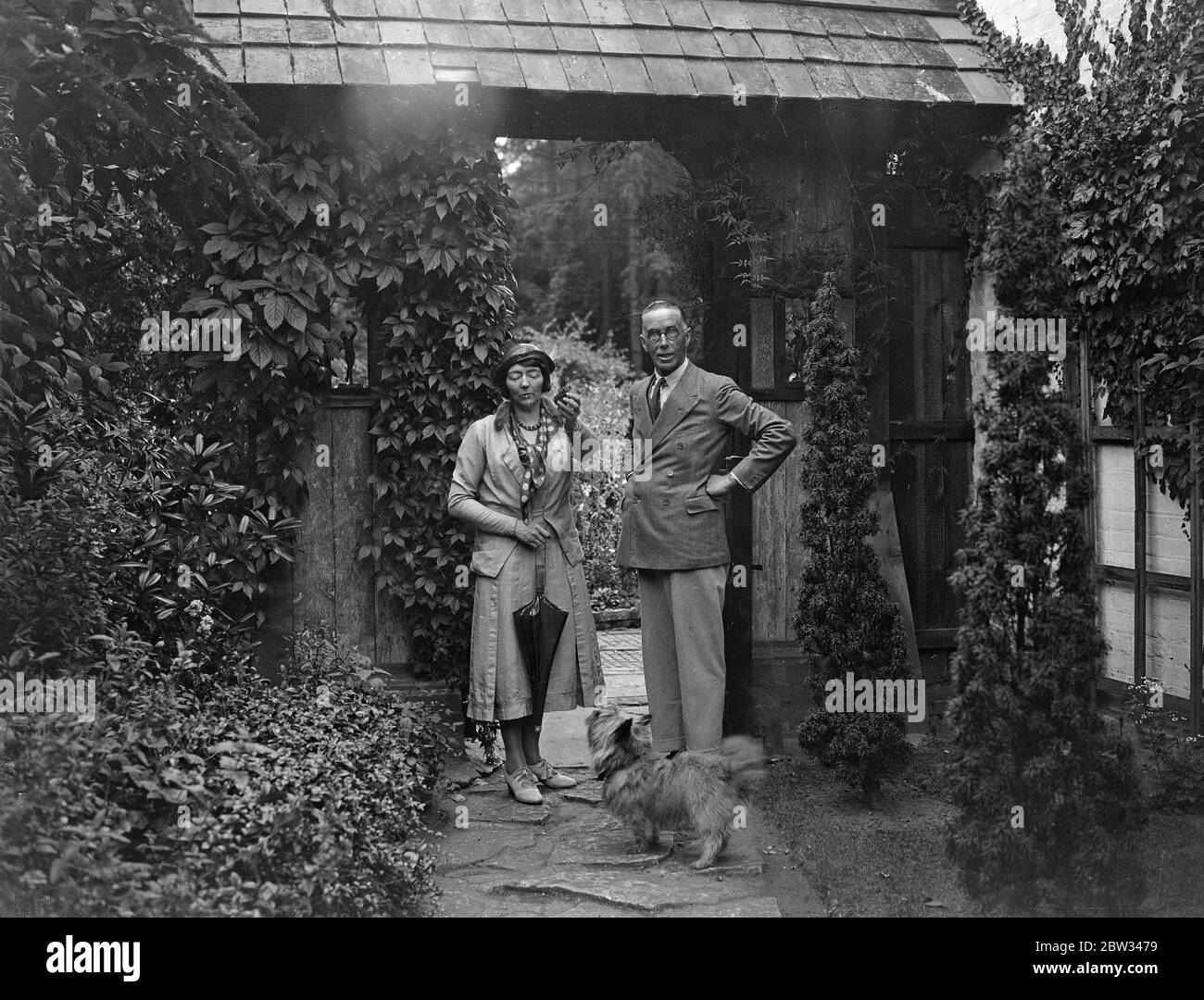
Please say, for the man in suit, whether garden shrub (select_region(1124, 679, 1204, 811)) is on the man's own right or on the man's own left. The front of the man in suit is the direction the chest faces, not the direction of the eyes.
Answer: on the man's own left

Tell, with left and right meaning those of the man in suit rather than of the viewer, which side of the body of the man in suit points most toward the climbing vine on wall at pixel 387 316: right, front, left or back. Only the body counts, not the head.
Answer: right

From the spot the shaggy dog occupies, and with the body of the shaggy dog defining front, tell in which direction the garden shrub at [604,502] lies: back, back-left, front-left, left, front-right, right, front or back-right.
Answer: right

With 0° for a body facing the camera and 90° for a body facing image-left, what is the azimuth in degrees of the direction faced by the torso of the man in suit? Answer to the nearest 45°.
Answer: approximately 45°

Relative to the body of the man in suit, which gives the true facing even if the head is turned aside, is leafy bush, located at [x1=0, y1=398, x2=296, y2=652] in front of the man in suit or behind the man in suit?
in front

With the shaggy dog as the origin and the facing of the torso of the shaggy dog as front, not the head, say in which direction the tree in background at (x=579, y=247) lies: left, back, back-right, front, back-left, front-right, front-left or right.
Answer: right

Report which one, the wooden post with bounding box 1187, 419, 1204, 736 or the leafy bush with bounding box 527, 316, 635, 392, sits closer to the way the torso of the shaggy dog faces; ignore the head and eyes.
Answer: the leafy bush

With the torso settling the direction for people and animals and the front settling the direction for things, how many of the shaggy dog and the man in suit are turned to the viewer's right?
0

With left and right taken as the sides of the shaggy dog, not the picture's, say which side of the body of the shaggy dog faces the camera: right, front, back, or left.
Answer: left

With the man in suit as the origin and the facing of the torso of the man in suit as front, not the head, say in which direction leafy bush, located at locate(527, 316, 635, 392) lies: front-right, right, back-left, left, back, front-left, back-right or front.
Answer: back-right

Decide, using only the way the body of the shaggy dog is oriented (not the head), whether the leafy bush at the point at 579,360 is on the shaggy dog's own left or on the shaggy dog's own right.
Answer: on the shaggy dog's own right

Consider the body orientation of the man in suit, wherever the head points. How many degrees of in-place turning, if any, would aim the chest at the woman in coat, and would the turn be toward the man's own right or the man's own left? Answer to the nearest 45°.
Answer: approximately 45° to the man's own right
